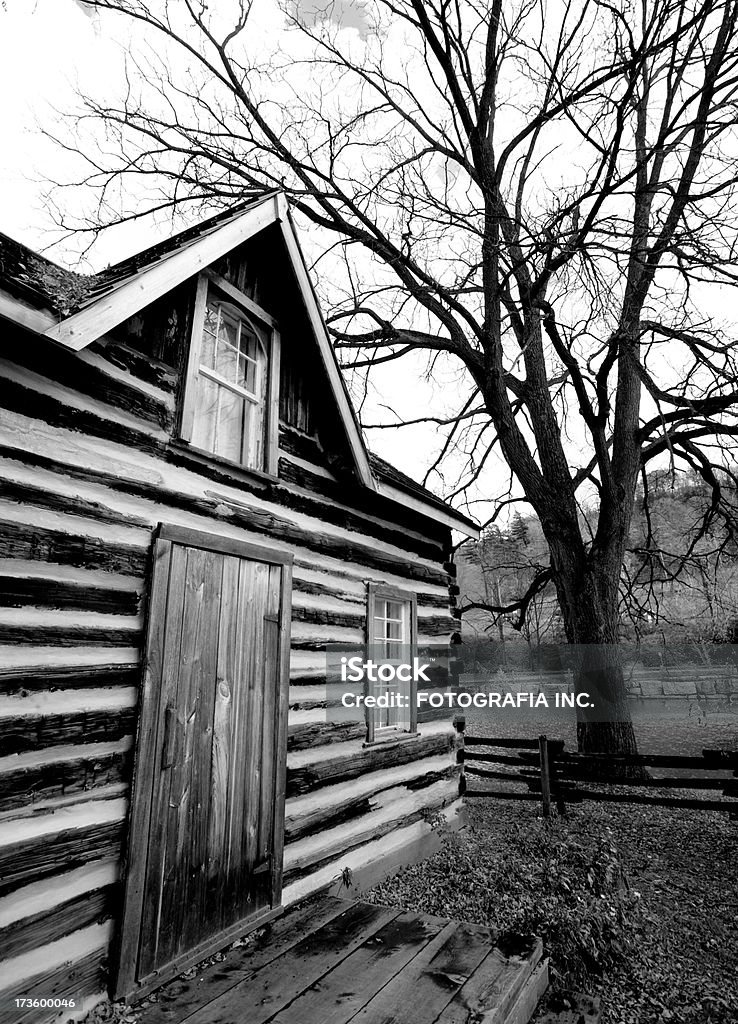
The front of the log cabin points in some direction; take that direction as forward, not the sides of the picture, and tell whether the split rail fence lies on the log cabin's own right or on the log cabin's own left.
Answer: on the log cabin's own left

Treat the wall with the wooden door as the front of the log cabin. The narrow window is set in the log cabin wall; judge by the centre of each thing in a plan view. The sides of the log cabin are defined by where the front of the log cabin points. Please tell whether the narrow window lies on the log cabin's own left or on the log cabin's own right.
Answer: on the log cabin's own left
